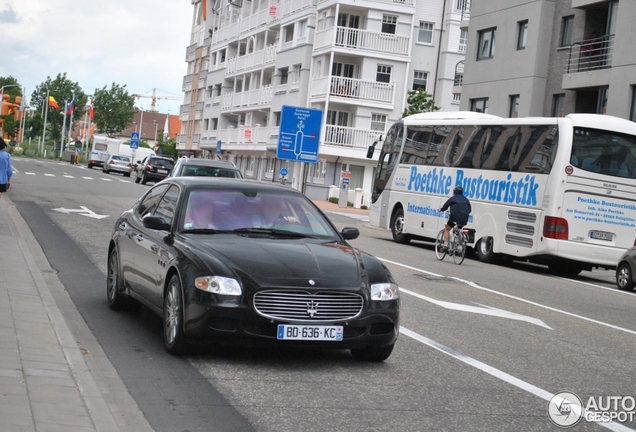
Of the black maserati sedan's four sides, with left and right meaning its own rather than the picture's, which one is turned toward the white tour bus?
left

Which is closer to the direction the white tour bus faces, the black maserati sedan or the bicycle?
the bicycle

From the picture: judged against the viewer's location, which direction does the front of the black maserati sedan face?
facing the viewer and to the right of the viewer

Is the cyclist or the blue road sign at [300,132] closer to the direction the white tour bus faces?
the blue road sign

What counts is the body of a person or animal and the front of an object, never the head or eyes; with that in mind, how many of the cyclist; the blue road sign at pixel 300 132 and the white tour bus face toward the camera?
1

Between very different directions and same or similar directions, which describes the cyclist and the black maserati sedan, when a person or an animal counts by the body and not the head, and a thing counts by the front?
very different directions

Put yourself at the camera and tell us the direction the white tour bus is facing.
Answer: facing away from the viewer and to the left of the viewer

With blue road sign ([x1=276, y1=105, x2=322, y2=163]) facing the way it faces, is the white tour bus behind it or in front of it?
in front

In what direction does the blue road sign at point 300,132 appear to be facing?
toward the camera

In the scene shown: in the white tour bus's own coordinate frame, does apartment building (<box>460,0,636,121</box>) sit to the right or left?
on its right

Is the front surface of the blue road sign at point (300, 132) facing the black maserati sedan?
yes

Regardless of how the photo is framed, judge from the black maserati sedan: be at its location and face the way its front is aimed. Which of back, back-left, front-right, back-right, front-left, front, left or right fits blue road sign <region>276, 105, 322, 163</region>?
back-left

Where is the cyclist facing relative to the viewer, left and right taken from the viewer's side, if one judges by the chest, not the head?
facing away from the viewer and to the left of the viewer

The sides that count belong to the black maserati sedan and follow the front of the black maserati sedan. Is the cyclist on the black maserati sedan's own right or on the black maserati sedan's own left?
on the black maserati sedan's own left

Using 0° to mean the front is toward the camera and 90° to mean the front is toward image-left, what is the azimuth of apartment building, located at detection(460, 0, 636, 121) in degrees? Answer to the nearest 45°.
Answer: approximately 45°
